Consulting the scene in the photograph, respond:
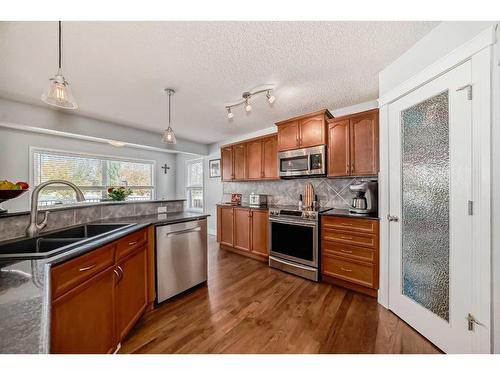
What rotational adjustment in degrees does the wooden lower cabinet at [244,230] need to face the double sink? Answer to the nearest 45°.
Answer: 0° — it already faces it

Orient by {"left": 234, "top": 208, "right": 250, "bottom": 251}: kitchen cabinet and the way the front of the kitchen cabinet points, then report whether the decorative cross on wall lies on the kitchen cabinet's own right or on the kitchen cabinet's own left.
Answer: on the kitchen cabinet's own right

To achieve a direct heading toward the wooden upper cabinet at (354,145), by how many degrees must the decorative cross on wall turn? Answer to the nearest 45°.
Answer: approximately 45° to its left

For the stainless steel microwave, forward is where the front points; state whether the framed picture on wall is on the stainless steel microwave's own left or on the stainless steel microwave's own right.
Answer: on the stainless steel microwave's own right

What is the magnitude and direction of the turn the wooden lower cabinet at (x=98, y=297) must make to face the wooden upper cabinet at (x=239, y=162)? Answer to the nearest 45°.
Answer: approximately 90° to its left

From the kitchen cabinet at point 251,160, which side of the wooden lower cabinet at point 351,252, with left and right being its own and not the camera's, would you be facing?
right

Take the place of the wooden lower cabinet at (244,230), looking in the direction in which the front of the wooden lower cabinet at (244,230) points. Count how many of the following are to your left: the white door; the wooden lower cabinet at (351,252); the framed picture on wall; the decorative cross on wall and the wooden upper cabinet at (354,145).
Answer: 3

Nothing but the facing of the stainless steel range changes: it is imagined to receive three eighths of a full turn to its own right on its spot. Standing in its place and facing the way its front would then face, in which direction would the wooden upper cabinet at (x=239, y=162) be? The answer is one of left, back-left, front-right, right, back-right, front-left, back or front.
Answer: front-left

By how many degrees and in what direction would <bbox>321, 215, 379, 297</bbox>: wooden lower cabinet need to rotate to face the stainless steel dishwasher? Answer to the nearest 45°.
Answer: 0° — it already faces it

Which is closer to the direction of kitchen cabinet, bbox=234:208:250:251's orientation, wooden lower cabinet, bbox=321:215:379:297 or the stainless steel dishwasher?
the stainless steel dishwasher
